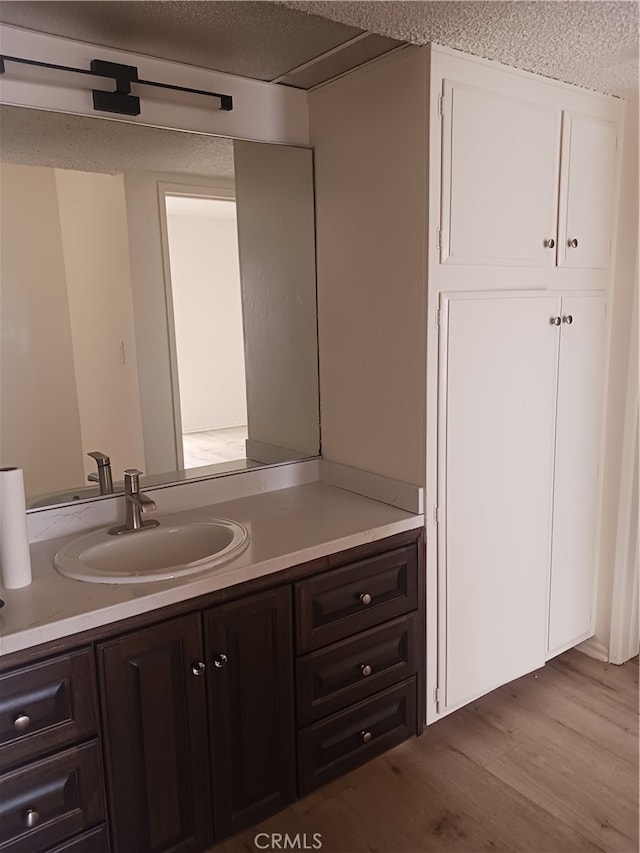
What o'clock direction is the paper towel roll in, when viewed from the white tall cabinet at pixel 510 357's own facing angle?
The paper towel roll is roughly at 3 o'clock from the white tall cabinet.

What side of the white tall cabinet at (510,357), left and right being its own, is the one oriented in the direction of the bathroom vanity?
right

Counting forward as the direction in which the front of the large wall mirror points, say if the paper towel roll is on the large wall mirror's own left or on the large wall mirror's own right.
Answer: on the large wall mirror's own right

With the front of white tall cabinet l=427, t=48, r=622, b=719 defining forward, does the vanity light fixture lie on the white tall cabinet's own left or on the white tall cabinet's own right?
on the white tall cabinet's own right
